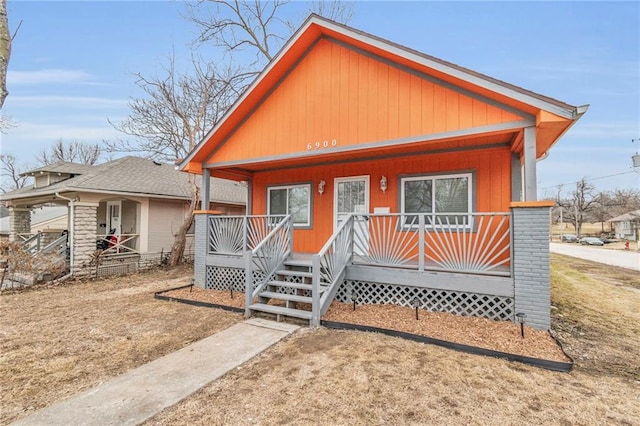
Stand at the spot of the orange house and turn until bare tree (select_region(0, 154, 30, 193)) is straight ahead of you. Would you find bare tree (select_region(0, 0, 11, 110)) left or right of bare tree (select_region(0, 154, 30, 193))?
left

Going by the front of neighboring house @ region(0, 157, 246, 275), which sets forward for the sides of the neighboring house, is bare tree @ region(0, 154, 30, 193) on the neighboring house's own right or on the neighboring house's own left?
on the neighboring house's own right

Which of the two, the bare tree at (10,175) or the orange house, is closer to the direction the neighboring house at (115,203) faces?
the orange house

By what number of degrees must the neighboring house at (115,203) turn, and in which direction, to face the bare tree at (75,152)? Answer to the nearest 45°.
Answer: approximately 135° to its right

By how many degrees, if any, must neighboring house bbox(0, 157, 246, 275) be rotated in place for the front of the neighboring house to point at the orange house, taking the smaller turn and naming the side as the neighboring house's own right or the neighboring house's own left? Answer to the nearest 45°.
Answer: approximately 90° to the neighboring house's own left

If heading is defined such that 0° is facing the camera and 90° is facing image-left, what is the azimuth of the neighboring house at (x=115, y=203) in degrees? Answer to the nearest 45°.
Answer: approximately 45°

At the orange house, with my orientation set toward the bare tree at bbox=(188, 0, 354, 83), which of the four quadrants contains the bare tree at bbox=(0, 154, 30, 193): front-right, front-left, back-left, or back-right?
front-left

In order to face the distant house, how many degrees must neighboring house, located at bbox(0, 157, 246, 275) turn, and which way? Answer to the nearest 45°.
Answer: approximately 135° to its left
